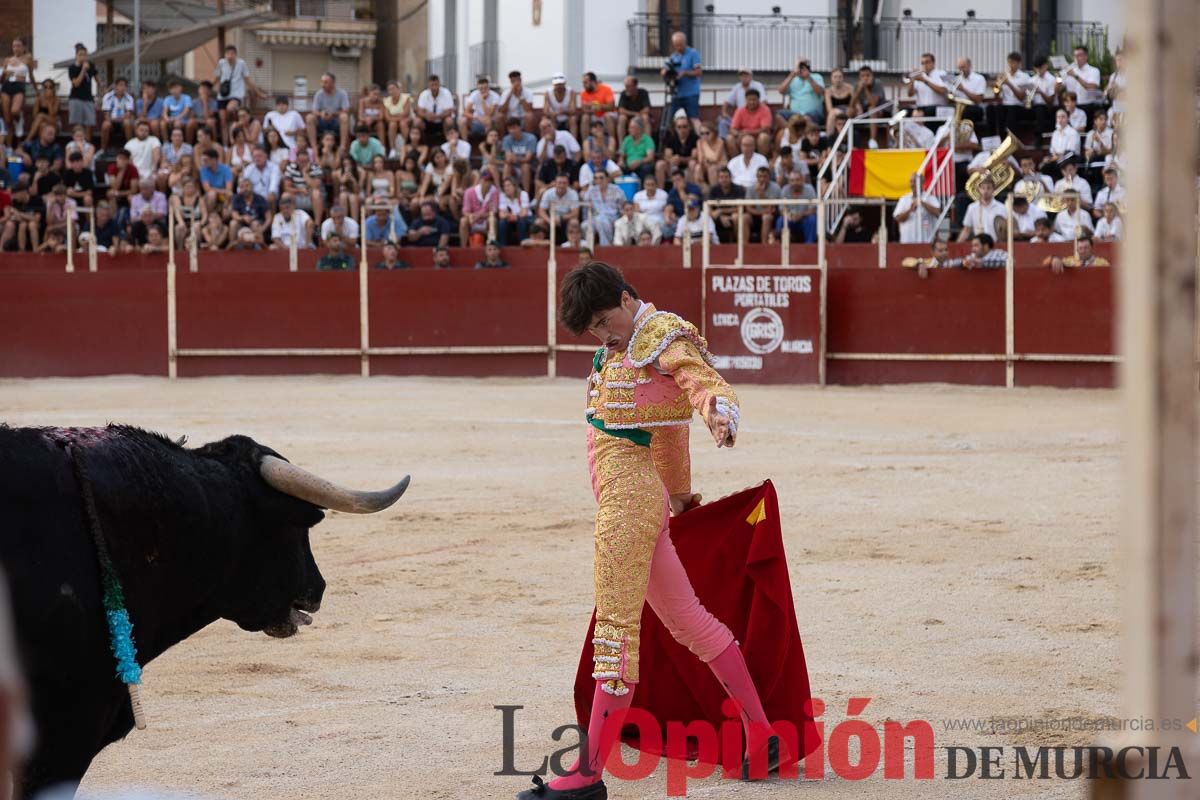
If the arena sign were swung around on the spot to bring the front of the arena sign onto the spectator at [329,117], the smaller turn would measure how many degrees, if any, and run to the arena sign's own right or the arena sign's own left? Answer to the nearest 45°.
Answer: approximately 135° to the arena sign's own right

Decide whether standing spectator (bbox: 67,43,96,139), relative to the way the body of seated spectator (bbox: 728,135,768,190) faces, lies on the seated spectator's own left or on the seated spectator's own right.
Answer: on the seated spectator's own right

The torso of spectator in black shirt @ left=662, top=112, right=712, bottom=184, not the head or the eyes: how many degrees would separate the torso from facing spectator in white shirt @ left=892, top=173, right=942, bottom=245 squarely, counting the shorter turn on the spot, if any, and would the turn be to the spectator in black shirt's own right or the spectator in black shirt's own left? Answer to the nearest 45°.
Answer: approximately 45° to the spectator in black shirt's own left

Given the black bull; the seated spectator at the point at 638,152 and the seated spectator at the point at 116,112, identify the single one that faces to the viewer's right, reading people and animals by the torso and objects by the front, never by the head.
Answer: the black bull

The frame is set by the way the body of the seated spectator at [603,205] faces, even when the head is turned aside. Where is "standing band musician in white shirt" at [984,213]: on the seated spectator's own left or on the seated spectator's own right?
on the seated spectator's own left

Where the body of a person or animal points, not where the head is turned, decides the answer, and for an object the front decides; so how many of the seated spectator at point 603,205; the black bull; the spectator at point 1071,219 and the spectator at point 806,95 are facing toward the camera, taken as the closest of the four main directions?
3

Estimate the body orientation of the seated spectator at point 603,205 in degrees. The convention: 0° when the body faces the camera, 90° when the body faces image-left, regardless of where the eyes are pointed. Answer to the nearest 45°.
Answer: approximately 0°
